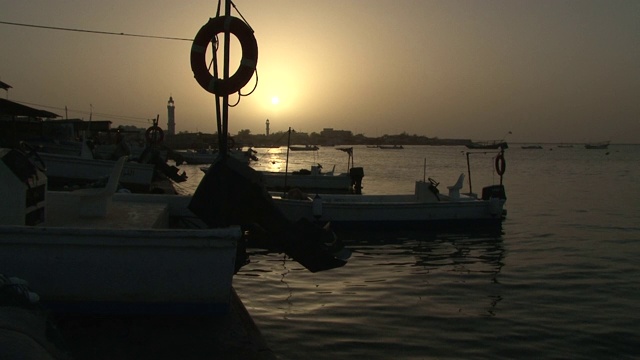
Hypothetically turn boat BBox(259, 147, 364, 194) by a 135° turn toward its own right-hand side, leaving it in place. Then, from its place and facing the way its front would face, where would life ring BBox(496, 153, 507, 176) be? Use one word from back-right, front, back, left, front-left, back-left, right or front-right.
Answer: right

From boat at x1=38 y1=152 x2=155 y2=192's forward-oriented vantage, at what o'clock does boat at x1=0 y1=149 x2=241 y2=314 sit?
boat at x1=0 y1=149 x2=241 y2=314 is roughly at 9 o'clock from boat at x1=38 y1=152 x2=155 y2=192.

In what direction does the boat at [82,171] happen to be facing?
to the viewer's left

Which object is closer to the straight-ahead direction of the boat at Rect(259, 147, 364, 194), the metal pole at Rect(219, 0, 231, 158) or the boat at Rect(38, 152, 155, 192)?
the boat

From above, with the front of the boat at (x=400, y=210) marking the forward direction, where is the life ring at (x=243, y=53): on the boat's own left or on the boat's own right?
on the boat's own left

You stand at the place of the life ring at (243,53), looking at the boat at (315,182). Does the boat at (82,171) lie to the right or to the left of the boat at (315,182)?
left

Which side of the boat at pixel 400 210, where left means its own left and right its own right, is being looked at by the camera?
left

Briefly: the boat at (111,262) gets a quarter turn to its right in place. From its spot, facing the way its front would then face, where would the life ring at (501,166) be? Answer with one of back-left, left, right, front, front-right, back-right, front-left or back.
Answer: front-right

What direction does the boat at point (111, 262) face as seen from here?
to the viewer's left

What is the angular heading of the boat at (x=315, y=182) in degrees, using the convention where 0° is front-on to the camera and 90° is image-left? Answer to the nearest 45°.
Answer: approximately 90°
